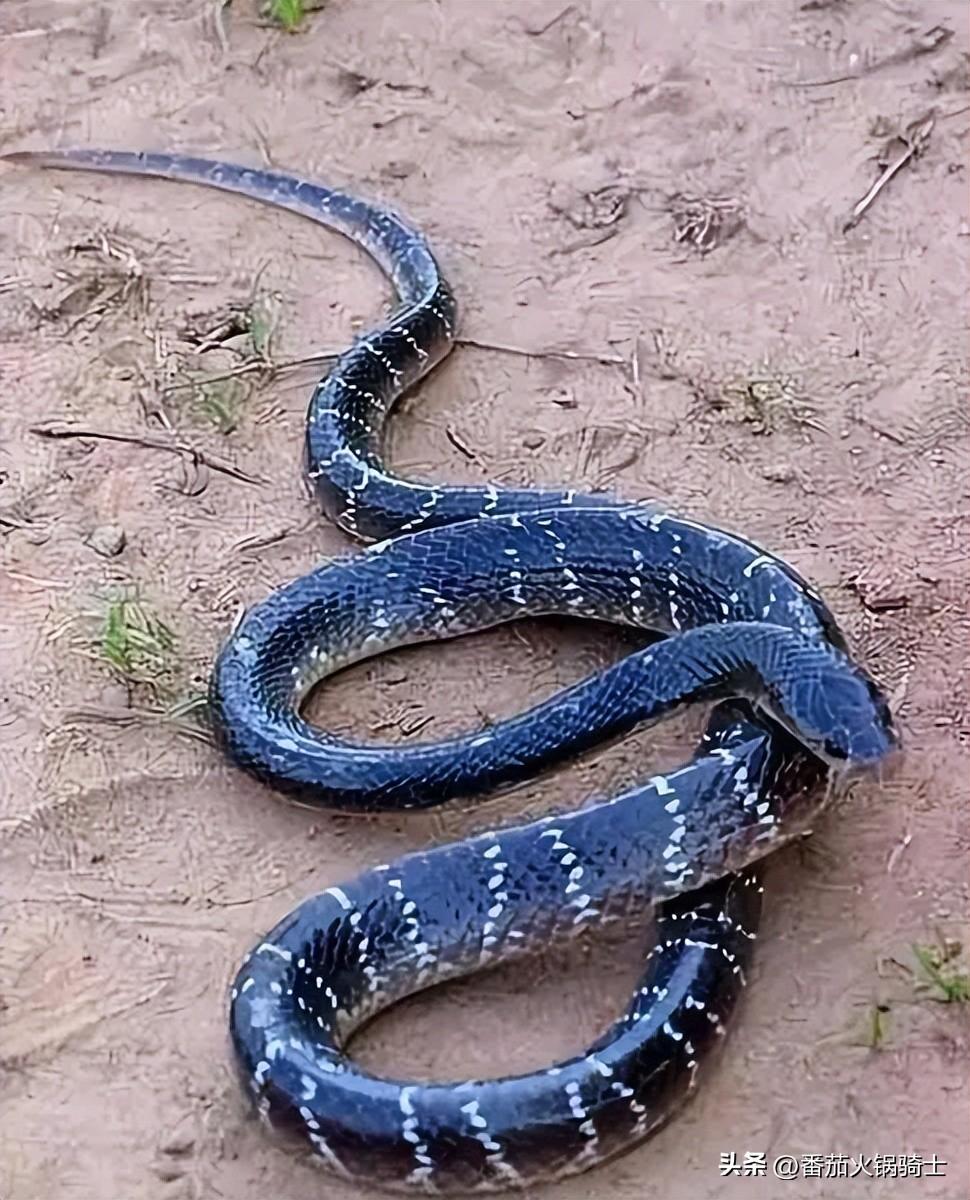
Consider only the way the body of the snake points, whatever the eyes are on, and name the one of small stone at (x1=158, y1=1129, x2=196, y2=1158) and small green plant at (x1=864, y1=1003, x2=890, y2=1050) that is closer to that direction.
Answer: the small green plant

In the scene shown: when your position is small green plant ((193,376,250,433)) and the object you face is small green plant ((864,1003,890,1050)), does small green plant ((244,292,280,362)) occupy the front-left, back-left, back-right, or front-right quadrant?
back-left

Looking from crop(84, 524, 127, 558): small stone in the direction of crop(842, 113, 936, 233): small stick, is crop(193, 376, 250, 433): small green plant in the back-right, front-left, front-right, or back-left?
front-left

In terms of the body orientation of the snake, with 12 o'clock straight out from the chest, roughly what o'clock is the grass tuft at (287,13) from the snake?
The grass tuft is roughly at 7 o'clock from the snake.

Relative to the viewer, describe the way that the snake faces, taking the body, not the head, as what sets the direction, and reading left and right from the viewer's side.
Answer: facing the viewer and to the right of the viewer

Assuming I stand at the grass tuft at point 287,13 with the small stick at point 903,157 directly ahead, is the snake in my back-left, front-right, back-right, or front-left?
front-right

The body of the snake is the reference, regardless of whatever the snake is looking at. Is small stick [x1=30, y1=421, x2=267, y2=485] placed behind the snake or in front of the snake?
behind

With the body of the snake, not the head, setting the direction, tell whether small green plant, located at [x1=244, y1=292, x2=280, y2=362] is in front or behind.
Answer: behind

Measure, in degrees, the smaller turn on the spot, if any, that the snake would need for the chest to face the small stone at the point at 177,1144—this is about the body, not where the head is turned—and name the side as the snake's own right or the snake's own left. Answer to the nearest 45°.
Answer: approximately 90° to the snake's own right

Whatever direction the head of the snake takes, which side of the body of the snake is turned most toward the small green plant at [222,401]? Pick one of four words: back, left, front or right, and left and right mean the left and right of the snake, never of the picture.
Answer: back

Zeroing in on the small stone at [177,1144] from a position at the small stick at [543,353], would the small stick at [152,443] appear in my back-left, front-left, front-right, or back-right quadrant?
front-right

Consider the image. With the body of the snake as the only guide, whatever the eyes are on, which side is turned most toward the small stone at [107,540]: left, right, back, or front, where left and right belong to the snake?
back

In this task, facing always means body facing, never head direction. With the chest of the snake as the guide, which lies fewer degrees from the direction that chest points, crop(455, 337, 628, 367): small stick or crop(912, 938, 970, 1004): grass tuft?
the grass tuft

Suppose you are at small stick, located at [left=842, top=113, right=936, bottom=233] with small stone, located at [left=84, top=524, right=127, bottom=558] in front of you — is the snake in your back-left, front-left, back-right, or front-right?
front-left

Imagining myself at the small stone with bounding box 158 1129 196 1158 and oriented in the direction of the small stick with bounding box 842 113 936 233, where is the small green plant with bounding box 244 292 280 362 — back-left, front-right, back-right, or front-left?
front-left

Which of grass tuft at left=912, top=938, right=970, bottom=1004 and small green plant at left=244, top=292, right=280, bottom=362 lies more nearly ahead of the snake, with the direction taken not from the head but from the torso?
the grass tuft
